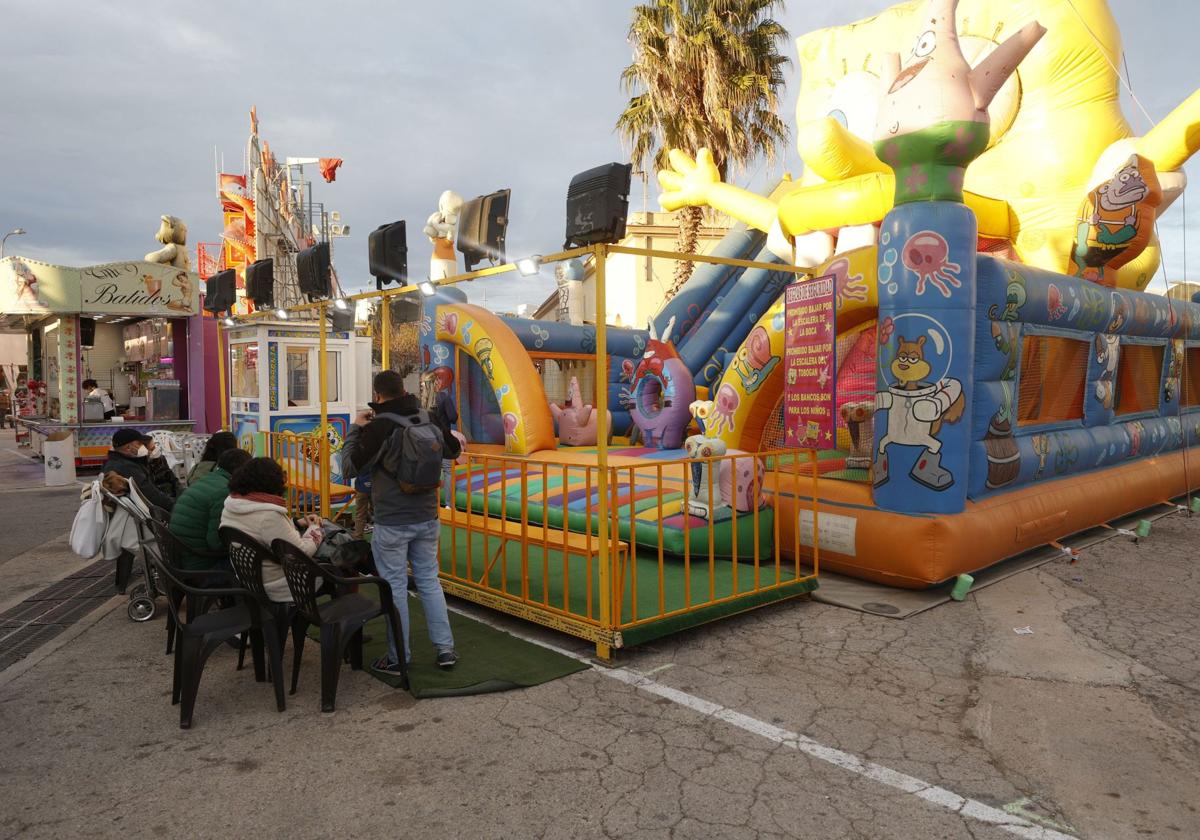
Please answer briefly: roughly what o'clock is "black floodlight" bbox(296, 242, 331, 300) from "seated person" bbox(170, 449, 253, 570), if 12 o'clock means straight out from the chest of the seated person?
The black floodlight is roughly at 11 o'clock from the seated person.

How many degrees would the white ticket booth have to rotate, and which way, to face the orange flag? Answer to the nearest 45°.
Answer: approximately 180°

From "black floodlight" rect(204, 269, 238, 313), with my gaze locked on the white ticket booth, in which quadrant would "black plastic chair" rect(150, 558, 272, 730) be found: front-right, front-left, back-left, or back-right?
front-right

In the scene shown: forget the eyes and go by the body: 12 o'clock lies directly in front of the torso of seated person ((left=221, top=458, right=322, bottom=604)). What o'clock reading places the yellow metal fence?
The yellow metal fence is roughly at 1 o'clock from the seated person.

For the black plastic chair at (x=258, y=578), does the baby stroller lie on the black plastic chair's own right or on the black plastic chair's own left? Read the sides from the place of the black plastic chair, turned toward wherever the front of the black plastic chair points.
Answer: on the black plastic chair's own left

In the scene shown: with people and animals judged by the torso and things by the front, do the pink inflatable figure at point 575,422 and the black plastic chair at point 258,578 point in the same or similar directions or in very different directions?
very different directions

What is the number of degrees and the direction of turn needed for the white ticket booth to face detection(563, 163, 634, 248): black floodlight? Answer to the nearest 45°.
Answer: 0° — it already faces it
